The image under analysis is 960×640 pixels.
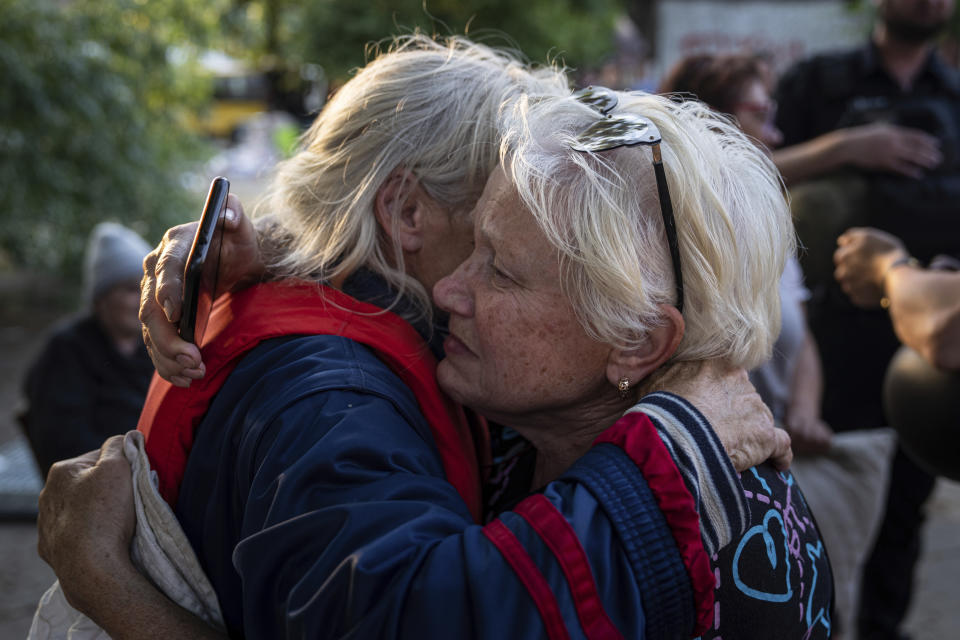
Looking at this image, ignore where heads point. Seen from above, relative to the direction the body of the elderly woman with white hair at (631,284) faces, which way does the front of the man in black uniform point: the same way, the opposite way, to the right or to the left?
to the left

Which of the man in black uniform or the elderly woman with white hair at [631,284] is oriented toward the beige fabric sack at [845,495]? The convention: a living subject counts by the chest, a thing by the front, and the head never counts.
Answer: the man in black uniform

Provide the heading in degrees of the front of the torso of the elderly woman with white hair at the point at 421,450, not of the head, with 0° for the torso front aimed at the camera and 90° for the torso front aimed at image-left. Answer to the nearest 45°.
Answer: approximately 270°

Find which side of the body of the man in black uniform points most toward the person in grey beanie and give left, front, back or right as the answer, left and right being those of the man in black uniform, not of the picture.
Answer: right

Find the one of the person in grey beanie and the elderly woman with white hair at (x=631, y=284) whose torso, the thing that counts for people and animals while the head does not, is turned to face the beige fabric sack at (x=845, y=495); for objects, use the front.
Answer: the person in grey beanie

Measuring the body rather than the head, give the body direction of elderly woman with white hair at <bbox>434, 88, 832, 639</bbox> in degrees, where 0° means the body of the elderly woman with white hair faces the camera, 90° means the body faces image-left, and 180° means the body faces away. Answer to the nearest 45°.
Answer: approximately 90°
